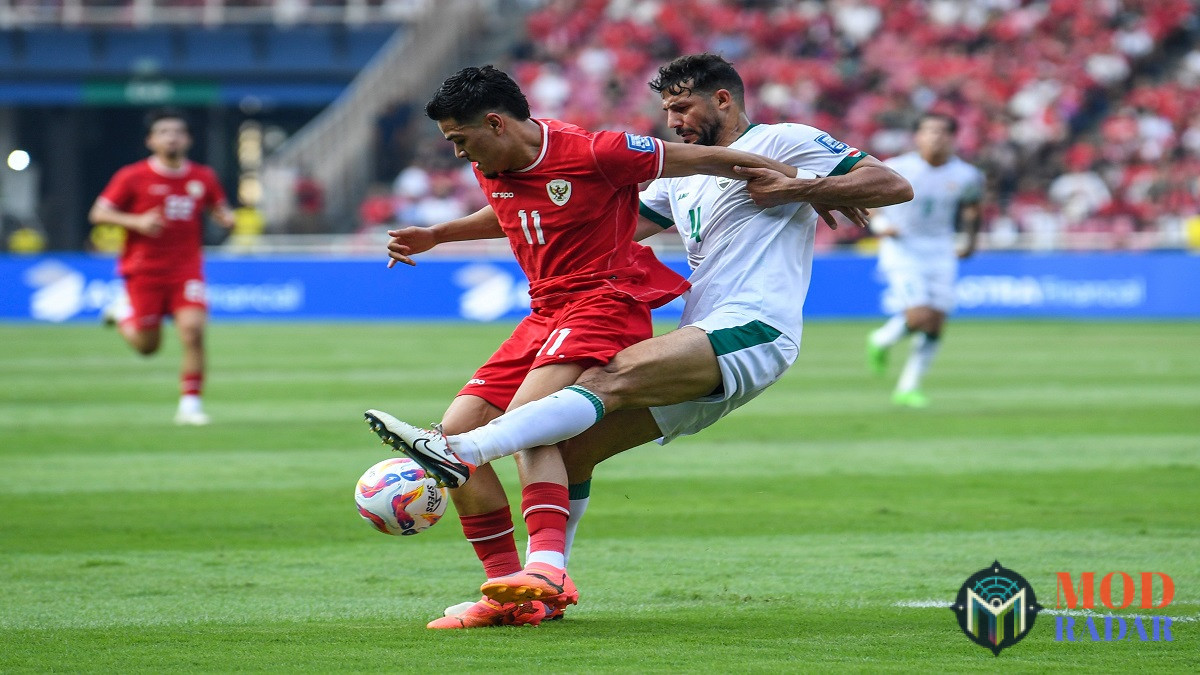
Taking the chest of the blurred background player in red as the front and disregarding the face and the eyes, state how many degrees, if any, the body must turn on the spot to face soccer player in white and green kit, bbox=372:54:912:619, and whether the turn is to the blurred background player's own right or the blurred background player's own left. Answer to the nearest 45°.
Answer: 0° — they already face them

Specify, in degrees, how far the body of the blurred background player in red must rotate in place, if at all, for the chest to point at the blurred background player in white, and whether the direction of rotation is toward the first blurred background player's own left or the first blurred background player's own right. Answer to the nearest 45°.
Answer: approximately 90° to the first blurred background player's own left

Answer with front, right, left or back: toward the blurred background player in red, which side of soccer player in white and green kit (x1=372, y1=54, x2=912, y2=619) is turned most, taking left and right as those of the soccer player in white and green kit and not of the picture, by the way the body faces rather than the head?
right

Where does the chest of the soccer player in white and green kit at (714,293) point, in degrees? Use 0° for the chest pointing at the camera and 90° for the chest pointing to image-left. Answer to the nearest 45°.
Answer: approximately 45°

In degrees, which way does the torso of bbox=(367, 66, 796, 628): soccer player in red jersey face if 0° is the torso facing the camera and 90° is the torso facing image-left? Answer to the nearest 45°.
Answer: approximately 45°

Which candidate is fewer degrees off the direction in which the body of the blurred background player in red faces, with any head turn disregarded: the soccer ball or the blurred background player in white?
the soccer ball

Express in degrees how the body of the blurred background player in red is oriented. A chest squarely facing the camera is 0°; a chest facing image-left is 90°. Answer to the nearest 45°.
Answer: approximately 0°

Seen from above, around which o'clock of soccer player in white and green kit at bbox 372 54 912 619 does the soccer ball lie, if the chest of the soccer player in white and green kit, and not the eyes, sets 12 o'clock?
The soccer ball is roughly at 1 o'clock from the soccer player in white and green kit.

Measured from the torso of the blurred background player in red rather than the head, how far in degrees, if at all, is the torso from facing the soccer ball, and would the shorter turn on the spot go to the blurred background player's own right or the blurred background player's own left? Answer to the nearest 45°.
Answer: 0° — they already face it
